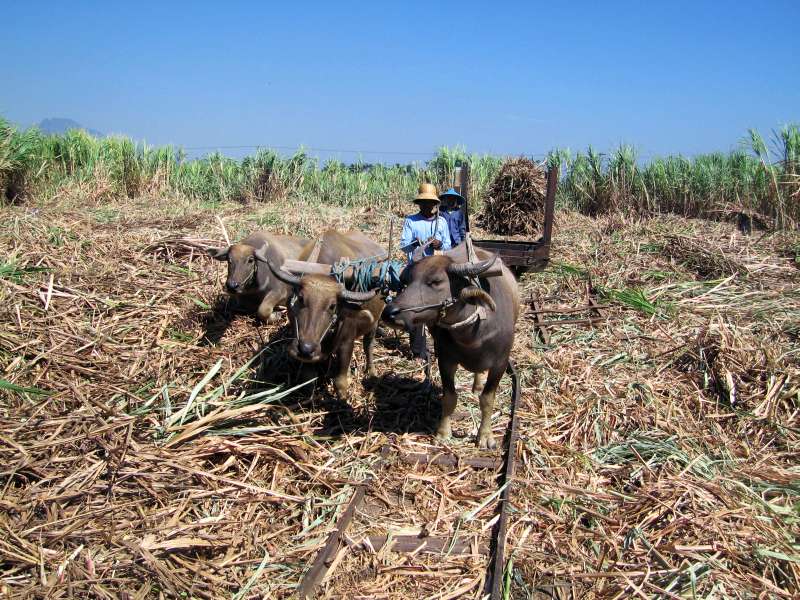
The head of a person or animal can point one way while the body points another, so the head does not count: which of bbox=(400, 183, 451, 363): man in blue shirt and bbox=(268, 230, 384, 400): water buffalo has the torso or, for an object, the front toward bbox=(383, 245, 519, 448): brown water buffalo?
the man in blue shirt

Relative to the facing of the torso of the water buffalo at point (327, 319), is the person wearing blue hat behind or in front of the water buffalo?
behind

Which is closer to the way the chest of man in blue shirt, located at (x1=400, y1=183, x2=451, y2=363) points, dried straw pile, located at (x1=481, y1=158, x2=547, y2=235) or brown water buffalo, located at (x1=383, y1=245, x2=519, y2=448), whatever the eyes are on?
the brown water buffalo

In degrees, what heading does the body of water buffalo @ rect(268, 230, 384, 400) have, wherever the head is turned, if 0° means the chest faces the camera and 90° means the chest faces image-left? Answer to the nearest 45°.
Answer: approximately 45°

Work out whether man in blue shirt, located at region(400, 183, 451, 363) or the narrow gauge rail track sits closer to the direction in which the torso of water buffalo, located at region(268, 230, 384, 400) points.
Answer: the narrow gauge rail track

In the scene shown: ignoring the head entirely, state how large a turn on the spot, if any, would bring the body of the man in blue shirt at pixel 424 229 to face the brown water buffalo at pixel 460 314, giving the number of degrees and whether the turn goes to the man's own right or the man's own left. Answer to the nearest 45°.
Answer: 0° — they already face it

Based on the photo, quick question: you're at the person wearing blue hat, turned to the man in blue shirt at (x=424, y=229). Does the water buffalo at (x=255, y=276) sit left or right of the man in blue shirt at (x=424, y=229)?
right

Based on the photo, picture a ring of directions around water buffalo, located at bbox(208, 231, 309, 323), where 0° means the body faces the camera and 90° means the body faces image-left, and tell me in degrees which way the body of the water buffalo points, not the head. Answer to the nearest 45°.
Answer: approximately 45°

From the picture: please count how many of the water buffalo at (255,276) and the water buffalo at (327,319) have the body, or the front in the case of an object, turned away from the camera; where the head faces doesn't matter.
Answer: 0

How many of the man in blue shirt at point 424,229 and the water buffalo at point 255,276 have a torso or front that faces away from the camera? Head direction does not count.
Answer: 0

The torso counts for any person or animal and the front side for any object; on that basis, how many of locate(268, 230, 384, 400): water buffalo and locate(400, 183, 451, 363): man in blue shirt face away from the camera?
0

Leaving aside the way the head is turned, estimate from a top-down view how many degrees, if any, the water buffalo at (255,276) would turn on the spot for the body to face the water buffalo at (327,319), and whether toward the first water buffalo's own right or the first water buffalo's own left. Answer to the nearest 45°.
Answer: approximately 45° to the first water buffalo's own left

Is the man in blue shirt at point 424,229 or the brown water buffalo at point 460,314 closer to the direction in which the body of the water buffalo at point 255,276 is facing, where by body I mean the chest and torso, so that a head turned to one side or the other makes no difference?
the brown water buffalo
